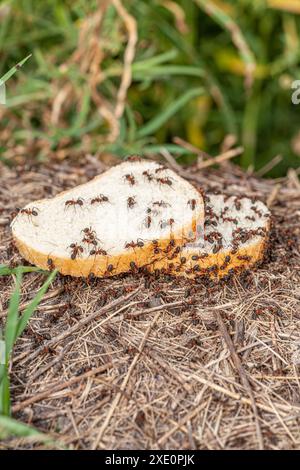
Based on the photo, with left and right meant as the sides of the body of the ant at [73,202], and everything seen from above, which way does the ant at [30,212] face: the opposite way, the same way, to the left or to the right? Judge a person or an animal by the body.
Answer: the same way

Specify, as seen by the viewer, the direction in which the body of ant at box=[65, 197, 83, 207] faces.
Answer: to the viewer's left

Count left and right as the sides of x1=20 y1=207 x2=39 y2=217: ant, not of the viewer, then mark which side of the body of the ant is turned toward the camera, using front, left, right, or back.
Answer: left

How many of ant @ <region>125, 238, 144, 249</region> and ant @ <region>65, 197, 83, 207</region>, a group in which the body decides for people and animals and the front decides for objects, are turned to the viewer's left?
2

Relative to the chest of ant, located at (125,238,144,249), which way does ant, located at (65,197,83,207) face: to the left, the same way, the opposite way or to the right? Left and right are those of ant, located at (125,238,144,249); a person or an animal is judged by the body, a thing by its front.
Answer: the same way

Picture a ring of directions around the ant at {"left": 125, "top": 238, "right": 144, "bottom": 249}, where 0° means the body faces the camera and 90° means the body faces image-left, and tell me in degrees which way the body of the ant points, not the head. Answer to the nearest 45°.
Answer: approximately 90°

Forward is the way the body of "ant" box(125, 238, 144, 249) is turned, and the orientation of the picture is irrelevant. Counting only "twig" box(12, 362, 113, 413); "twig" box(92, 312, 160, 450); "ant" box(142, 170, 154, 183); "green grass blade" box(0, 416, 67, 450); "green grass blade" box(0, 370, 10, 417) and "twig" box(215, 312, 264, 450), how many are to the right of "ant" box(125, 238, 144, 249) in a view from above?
1
